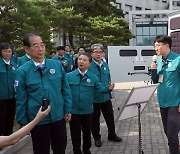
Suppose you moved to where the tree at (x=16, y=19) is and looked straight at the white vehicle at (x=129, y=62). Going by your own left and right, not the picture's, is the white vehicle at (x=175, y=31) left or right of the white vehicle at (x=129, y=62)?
left
